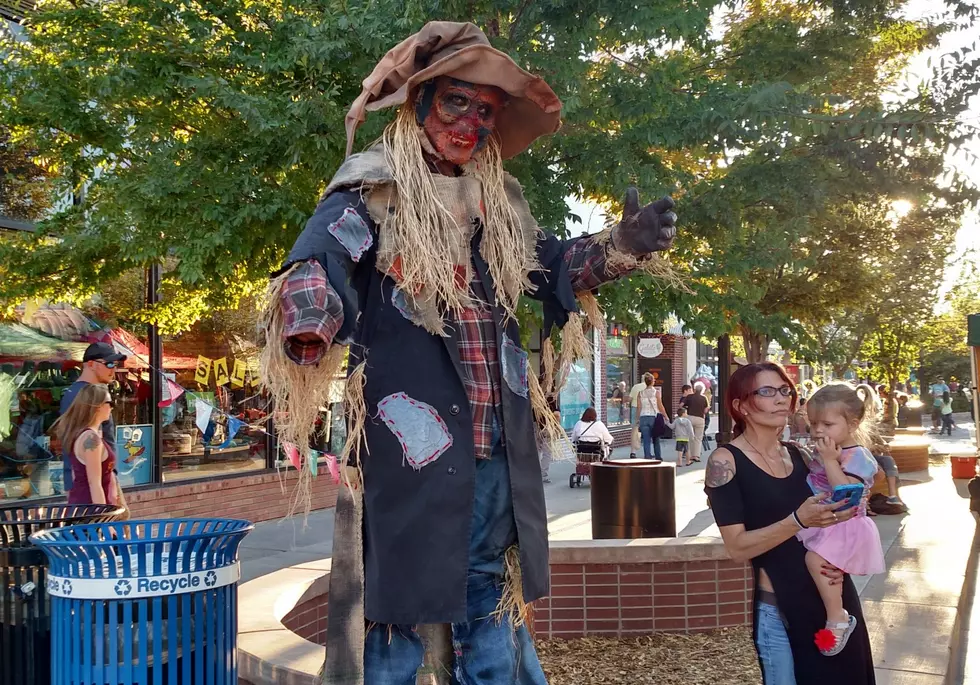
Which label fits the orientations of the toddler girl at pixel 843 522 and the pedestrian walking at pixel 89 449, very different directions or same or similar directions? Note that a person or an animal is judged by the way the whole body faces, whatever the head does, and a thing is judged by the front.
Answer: very different directions

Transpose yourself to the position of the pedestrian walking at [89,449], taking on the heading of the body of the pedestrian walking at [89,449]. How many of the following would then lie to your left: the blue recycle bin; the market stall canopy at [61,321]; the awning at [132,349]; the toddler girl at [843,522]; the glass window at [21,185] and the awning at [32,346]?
4

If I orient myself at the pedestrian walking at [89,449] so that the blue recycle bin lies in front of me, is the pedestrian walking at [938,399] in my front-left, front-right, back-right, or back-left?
back-left

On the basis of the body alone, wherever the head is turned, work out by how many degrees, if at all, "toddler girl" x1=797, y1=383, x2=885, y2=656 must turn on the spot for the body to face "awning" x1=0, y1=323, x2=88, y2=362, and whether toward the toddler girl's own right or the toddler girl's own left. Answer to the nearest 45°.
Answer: approximately 90° to the toddler girl's own right

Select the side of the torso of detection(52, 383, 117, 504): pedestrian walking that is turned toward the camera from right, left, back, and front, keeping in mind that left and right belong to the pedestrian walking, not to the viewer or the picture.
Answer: right

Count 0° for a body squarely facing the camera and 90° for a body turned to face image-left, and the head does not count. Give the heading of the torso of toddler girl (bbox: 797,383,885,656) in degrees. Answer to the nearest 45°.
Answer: approximately 45°

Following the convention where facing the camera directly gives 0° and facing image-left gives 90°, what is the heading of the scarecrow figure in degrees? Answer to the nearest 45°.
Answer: approximately 315°

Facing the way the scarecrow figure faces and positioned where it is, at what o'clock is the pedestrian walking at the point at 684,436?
The pedestrian walking is roughly at 8 o'clock from the scarecrow figure.

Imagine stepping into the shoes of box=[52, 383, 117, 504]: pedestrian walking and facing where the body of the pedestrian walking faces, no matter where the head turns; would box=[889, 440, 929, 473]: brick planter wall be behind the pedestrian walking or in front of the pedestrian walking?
in front
